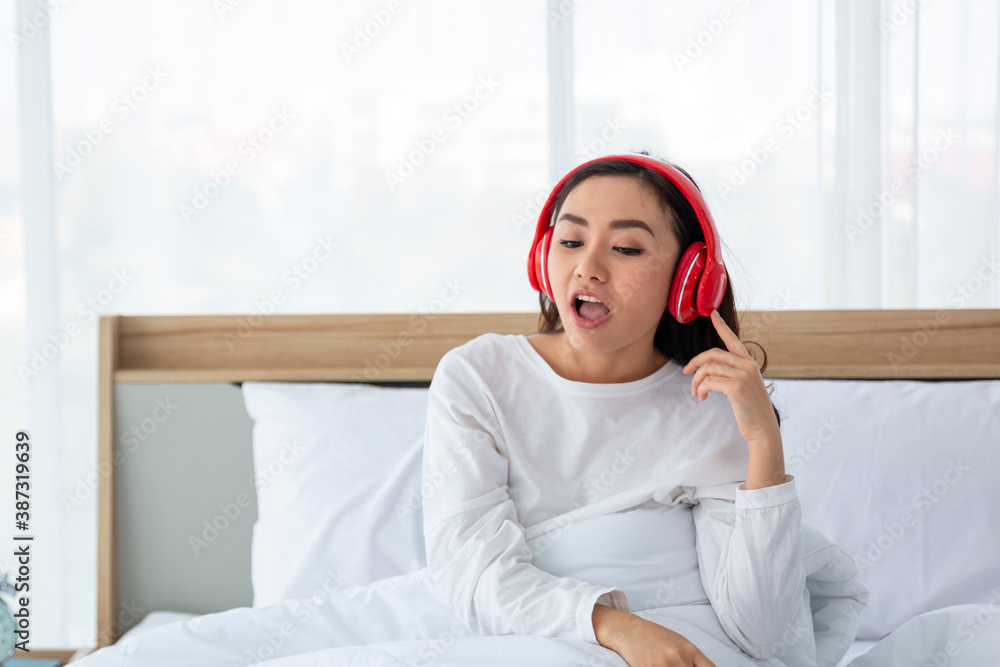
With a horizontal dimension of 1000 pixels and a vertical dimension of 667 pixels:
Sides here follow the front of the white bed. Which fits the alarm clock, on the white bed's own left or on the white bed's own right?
on the white bed's own right

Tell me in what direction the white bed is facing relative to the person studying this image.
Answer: facing the viewer
